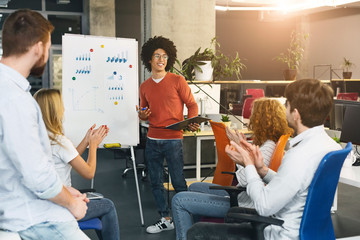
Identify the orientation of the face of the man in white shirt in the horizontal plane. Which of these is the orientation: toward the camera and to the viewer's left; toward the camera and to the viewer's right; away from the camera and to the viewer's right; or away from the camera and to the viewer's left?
away from the camera and to the viewer's left

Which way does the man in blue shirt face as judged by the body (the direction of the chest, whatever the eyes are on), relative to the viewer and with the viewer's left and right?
facing away from the viewer and to the right of the viewer

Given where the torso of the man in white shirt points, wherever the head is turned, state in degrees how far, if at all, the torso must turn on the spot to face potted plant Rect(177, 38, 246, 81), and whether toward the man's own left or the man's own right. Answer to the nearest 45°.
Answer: approximately 45° to the man's own right

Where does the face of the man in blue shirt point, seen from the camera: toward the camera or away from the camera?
away from the camera

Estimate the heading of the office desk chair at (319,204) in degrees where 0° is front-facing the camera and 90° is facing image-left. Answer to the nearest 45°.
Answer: approximately 90°

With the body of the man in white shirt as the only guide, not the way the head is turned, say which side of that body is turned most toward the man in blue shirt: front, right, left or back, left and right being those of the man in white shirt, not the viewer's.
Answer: left

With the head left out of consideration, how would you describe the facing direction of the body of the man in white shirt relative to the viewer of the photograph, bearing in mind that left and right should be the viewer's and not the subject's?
facing away from the viewer and to the left of the viewer

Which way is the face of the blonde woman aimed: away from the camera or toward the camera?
away from the camera

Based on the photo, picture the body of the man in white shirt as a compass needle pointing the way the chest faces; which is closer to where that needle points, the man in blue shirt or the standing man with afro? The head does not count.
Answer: the standing man with afro

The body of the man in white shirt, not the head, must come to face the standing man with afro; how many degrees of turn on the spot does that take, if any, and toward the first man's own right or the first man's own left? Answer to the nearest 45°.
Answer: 0° — they already face them

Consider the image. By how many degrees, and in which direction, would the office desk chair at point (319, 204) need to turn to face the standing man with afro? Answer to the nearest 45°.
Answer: approximately 45° to its right

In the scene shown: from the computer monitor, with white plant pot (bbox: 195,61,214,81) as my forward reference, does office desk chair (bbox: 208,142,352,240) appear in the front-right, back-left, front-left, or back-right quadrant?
back-left

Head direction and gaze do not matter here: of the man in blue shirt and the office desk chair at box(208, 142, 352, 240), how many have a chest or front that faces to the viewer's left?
1
